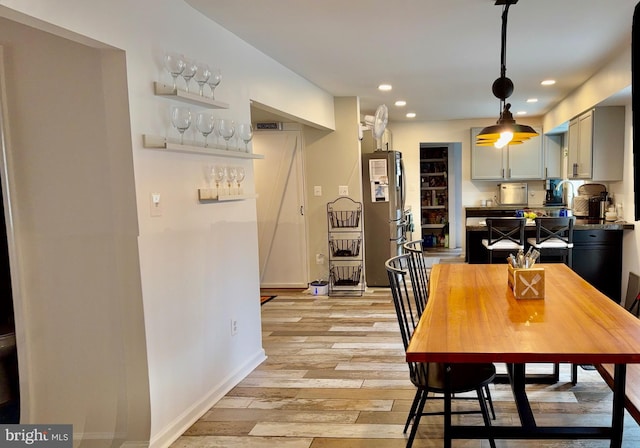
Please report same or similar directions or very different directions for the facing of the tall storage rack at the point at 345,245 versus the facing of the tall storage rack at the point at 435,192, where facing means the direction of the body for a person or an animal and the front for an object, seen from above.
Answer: same or similar directions

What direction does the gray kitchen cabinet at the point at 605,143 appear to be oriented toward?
to the viewer's left

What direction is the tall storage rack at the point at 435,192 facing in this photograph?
toward the camera

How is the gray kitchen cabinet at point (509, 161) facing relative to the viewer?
toward the camera

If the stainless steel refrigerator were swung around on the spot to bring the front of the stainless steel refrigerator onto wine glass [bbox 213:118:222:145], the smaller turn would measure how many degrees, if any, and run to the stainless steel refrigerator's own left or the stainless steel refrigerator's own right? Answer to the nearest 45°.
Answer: approximately 90° to the stainless steel refrigerator's own right

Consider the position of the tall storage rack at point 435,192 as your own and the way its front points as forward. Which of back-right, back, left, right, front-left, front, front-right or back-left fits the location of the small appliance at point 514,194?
front-left

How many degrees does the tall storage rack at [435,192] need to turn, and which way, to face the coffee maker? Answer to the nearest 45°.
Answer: approximately 45° to its left

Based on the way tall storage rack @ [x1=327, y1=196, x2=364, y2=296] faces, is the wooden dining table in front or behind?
in front

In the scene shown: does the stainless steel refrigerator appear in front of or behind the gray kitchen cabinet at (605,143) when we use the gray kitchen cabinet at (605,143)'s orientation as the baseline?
in front

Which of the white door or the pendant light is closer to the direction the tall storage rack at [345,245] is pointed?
the pendant light

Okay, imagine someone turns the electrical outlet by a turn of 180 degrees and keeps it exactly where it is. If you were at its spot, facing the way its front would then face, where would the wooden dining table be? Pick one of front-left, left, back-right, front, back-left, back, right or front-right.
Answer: back
